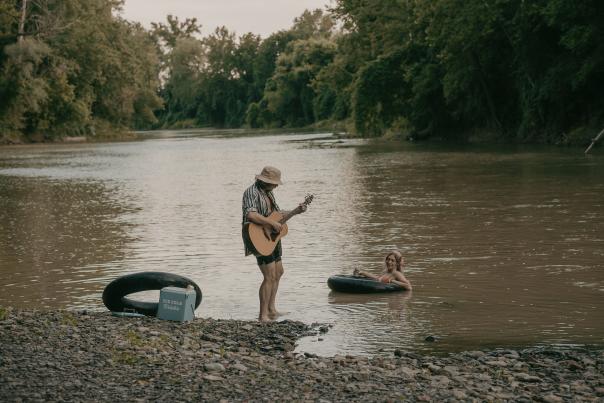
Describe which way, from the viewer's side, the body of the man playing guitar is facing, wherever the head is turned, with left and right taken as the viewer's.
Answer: facing the viewer and to the right of the viewer

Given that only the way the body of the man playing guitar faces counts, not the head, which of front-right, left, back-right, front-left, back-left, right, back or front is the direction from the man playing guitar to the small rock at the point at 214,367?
front-right

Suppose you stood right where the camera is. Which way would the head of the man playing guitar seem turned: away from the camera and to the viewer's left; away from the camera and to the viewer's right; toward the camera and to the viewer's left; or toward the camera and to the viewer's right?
toward the camera and to the viewer's right

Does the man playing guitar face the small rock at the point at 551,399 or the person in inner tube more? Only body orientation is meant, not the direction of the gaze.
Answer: the small rock

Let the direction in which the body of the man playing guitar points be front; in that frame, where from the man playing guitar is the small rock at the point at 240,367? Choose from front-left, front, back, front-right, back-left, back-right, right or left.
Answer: front-right

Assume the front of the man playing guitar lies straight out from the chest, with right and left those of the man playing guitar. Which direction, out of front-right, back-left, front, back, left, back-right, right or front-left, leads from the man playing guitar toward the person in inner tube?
left

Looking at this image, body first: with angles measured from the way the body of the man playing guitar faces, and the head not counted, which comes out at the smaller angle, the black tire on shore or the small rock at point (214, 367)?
the small rock

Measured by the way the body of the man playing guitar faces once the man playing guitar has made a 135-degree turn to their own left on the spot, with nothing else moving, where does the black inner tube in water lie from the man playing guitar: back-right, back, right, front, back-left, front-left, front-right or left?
front-right

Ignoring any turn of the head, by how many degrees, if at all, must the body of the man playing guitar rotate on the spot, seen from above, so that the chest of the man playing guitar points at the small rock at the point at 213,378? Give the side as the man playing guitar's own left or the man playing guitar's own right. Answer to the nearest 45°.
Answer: approximately 45° to the man playing guitar's own right

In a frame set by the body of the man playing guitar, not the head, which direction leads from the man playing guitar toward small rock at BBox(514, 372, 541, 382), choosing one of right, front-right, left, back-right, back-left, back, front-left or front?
front

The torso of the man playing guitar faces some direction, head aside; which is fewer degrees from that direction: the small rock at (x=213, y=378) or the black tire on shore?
the small rock

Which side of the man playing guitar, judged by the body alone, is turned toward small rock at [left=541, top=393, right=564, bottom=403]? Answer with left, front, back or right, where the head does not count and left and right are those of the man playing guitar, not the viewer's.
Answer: front

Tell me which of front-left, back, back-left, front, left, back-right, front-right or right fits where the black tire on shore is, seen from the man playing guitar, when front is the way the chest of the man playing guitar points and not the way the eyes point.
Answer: back-right

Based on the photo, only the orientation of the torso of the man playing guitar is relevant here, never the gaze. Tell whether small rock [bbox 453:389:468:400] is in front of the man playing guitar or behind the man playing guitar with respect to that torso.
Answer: in front
